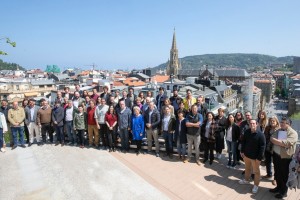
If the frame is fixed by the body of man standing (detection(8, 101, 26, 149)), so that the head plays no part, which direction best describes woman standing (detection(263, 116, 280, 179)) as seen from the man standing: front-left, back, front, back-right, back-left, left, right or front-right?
front-left

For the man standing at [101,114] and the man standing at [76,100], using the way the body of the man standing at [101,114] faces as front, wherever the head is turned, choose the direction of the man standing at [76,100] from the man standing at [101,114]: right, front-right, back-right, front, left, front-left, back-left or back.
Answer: back-right

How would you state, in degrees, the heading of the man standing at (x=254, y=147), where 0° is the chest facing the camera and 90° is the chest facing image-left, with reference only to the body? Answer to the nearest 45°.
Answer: approximately 45°

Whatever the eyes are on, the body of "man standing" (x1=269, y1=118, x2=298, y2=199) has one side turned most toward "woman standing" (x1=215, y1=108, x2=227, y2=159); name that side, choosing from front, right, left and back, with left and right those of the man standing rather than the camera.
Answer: right

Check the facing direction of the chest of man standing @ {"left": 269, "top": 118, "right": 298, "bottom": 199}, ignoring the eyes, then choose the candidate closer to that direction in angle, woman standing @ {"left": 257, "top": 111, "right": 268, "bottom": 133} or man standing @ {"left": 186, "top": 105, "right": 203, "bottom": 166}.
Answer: the man standing

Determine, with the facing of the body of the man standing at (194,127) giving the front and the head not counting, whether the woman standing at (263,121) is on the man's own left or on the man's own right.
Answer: on the man's own left

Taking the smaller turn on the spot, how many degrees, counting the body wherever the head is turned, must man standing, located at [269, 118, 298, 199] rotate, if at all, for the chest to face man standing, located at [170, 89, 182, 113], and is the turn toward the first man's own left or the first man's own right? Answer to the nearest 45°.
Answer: approximately 90° to the first man's own right

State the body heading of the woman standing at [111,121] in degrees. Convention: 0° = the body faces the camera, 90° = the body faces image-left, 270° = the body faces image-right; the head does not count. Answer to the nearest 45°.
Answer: approximately 0°

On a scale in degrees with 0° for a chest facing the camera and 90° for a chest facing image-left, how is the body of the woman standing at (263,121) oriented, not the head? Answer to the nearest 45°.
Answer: approximately 45°
